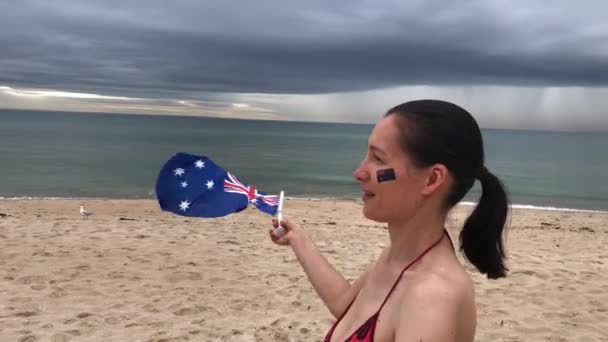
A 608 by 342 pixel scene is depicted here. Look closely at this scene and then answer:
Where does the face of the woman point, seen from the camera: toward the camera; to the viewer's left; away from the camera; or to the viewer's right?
to the viewer's left

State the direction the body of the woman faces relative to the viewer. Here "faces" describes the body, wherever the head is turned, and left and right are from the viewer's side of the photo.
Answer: facing to the left of the viewer
